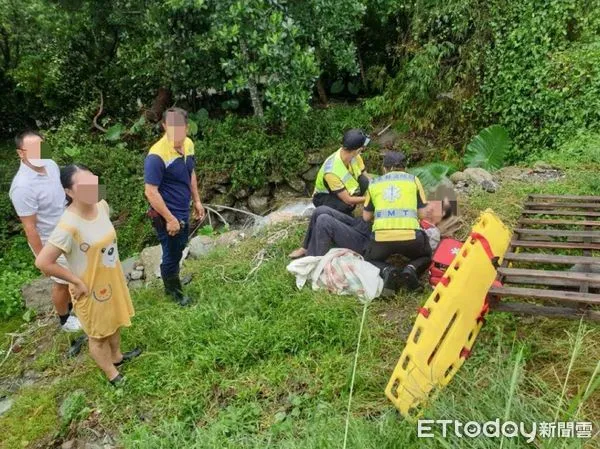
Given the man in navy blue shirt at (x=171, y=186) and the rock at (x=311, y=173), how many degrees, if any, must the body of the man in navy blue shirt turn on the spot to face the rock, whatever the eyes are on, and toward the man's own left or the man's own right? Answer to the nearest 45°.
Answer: approximately 90° to the man's own left

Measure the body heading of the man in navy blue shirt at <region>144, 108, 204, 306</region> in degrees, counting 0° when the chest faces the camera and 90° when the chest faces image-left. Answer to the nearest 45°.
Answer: approximately 315°

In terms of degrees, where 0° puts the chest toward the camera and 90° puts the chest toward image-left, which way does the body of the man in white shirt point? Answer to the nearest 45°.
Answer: approximately 315°

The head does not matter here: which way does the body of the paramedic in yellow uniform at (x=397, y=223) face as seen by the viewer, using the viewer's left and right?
facing away from the viewer

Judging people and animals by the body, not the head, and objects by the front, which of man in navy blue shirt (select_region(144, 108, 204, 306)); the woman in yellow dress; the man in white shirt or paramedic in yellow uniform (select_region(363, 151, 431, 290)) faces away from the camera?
the paramedic in yellow uniform

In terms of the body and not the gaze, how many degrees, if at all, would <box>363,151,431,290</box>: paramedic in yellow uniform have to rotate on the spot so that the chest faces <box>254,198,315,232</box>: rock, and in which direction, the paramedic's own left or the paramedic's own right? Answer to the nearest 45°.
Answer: approximately 45° to the paramedic's own left

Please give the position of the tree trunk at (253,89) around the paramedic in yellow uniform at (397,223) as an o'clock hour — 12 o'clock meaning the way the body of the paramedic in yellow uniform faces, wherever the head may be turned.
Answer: The tree trunk is roughly at 11 o'clock from the paramedic in yellow uniform.
